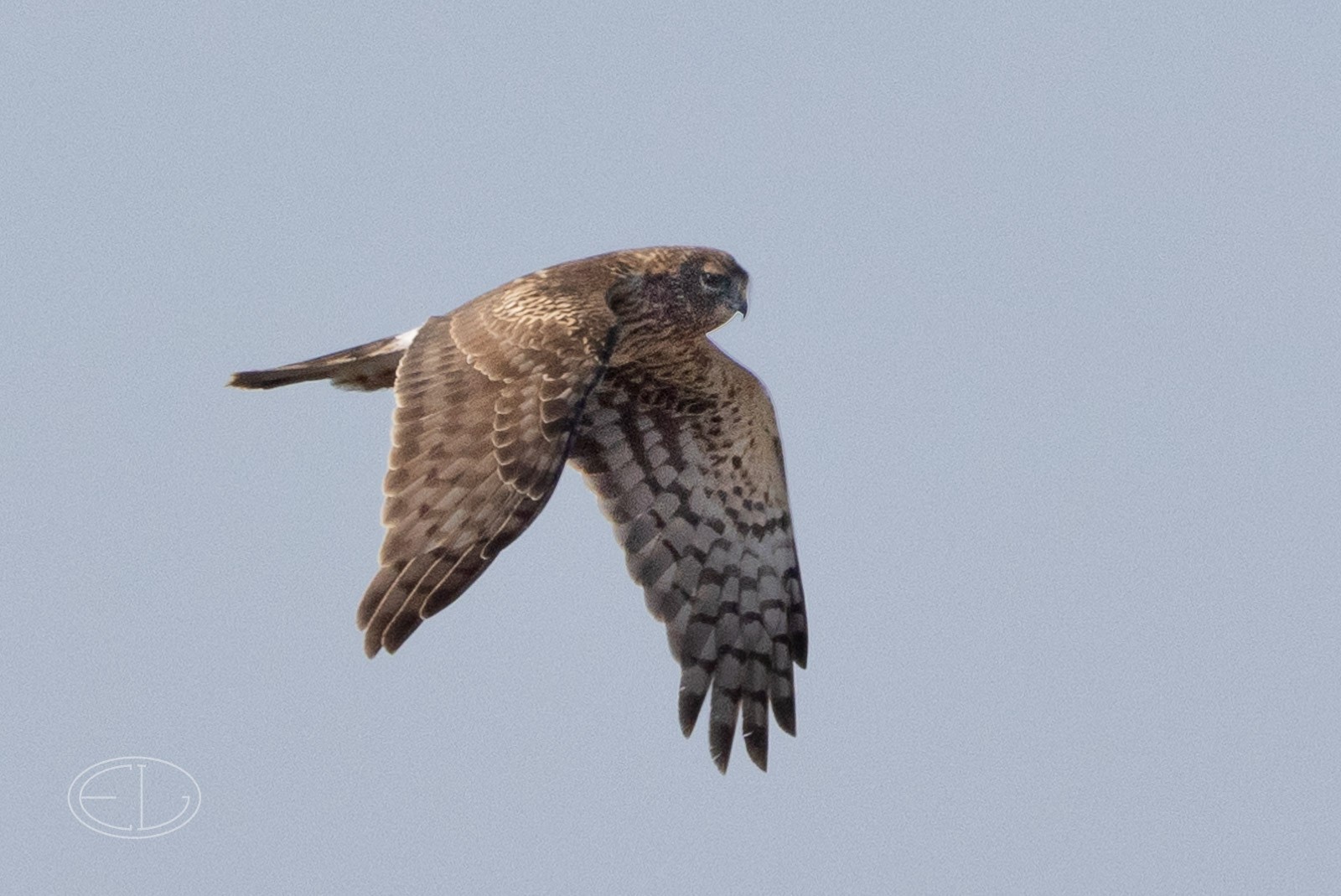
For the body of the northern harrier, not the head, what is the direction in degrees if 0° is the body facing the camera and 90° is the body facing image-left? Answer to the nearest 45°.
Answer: approximately 315°
